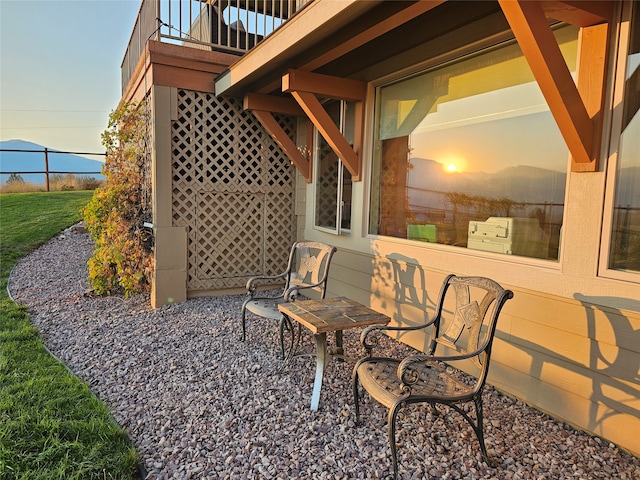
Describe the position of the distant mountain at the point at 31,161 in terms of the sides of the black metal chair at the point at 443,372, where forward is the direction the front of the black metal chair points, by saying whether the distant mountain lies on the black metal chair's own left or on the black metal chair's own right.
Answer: on the black metal chair's own right

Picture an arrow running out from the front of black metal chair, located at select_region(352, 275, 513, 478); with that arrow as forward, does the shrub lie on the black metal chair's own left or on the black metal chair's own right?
on the black metal chair's own right

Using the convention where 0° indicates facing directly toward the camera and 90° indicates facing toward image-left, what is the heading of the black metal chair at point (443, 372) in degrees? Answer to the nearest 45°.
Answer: approximately 45°

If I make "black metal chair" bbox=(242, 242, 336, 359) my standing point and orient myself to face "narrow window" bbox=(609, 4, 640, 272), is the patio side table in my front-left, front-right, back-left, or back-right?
front-right

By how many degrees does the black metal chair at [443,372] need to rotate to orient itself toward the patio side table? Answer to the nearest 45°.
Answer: approximately 90° to its right

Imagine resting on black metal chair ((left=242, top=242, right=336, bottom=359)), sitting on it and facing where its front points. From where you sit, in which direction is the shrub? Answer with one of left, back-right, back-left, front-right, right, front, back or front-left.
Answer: right

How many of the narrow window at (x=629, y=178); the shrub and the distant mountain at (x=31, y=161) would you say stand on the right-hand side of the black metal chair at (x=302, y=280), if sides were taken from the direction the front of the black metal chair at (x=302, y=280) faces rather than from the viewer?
2

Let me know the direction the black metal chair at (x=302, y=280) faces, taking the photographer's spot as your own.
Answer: facing the viewer and to the left of the viewer

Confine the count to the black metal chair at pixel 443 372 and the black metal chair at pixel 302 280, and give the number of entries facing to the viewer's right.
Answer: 0

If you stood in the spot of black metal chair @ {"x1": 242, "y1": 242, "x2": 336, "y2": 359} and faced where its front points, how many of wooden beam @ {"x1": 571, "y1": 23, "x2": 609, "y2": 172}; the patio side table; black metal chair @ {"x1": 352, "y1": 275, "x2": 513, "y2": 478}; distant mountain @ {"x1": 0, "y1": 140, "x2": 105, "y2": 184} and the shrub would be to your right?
2
